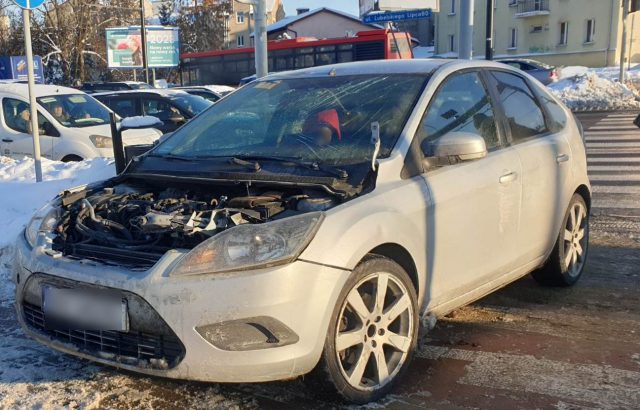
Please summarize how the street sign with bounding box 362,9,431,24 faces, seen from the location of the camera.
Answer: facing the viewer

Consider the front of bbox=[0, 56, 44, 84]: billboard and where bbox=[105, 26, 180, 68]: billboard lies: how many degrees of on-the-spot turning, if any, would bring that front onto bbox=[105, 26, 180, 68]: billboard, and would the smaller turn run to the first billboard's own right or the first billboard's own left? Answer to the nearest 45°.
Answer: approximately 90° to the first billboard's own left

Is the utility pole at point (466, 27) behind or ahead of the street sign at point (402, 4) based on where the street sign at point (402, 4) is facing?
ahead

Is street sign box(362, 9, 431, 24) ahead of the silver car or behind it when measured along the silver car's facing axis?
behind

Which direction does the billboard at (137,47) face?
toward the camera

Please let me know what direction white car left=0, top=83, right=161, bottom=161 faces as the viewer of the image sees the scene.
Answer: facing the viewer and to the right of the viewer

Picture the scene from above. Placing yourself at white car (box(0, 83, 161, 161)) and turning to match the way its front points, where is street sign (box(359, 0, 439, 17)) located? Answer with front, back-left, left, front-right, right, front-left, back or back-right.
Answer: front-left

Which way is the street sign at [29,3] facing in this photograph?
toward the camera

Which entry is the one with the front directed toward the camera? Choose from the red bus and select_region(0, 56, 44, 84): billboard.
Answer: the billboard

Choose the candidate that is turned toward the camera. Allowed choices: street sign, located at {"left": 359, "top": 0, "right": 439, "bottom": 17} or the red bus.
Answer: the street sign

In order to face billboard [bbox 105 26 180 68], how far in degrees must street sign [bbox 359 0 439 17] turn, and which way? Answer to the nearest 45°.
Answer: approximately 135° to its right

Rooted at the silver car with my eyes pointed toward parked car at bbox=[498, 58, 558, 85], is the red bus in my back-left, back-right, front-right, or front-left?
front-left

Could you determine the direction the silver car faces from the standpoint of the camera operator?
facing the viewer and to the left of the viewer

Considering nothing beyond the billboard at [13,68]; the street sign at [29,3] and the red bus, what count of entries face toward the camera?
2

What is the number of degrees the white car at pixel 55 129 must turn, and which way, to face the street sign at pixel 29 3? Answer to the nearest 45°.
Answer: approximately 45° to its right
